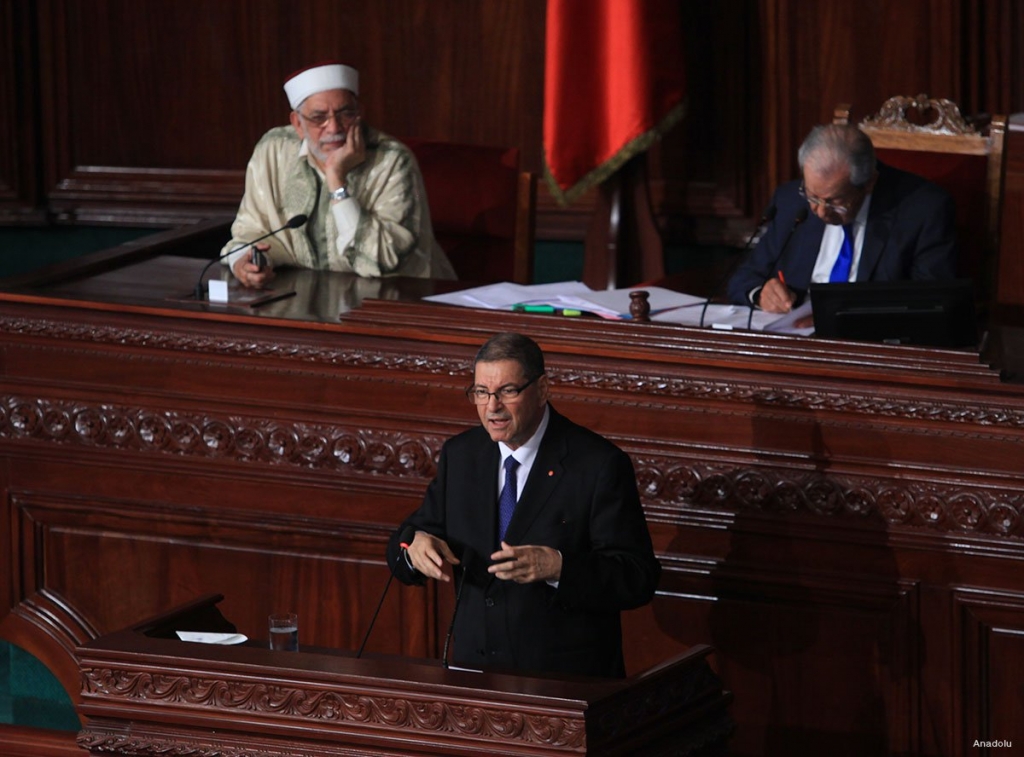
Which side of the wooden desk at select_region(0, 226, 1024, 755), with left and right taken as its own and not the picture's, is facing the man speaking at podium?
front

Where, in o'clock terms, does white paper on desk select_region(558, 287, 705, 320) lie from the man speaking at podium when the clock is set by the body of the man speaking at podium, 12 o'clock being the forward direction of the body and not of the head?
The white paper on desk is roughly at 5 o'clock from the man speaking at podium.

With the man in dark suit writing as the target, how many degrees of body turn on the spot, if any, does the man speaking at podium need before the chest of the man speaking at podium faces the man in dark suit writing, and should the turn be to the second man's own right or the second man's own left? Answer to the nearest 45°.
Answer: approximately 180°

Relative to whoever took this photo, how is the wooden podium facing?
facing the viewer and to the left of the viewer

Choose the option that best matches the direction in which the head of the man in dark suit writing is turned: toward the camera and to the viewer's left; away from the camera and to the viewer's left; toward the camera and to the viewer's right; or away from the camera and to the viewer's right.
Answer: toward the camera and to the viewer's left

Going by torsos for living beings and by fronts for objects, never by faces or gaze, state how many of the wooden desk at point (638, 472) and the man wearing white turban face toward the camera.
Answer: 2

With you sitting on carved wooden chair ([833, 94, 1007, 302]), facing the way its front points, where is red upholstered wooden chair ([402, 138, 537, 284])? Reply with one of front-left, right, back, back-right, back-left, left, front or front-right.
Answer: front-right

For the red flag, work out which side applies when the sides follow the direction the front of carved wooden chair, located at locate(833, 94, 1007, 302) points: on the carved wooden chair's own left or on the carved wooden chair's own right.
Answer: on the carved wooden chair's own right

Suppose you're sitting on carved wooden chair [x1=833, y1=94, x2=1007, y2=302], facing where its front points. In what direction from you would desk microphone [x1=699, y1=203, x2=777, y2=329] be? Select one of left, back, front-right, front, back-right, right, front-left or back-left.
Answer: front

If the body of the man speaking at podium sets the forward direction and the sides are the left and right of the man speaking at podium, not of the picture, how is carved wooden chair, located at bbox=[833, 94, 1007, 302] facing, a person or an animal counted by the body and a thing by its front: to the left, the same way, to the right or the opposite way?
the same way

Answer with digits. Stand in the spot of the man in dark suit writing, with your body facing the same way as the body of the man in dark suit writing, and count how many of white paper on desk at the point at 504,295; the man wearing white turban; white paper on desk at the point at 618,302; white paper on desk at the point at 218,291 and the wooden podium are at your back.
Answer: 0

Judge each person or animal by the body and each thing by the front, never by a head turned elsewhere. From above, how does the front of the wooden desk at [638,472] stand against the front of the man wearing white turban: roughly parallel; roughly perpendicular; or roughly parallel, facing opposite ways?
roughly parallel

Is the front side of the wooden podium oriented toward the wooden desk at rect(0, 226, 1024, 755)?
no

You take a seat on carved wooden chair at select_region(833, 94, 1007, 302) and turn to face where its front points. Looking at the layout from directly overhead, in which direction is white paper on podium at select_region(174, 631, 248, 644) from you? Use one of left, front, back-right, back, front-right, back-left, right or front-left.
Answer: front

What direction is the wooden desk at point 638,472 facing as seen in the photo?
toward the camera

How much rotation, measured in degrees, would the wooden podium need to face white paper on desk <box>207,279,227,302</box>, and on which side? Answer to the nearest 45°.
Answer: approximately 135° to its right

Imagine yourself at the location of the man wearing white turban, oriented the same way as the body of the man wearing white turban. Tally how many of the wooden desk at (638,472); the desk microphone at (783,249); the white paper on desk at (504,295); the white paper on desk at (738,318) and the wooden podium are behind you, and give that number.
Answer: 0

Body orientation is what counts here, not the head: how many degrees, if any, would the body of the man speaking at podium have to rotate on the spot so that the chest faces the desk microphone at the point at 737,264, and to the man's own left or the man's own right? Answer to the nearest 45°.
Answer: approximately 180°

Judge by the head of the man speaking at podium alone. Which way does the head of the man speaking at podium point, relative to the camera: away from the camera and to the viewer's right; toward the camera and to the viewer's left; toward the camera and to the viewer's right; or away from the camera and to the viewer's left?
toward the camera and to the viewer's left
